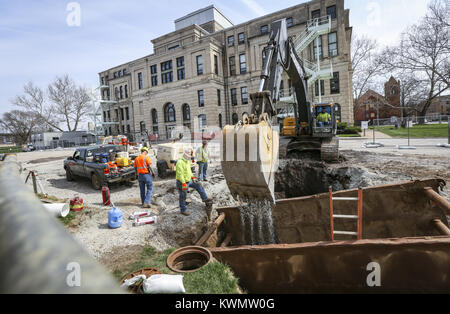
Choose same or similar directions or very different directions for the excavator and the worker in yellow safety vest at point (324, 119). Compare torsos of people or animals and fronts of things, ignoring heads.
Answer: same or similar directions

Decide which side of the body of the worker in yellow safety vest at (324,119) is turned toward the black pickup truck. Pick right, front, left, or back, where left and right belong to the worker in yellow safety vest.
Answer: front

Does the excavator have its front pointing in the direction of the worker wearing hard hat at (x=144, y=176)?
no

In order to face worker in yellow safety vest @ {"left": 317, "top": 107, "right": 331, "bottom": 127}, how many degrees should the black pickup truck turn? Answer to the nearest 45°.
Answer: approximately 135° to its right

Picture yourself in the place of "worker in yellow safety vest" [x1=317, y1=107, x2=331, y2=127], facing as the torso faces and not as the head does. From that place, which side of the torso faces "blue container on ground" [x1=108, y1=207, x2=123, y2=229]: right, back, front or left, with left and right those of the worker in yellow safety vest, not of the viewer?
front

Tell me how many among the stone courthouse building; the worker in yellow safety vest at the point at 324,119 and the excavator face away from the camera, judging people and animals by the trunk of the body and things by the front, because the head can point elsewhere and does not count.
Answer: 0

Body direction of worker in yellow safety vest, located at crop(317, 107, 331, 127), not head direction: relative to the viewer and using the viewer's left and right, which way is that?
facing the viewer and to the left of the viewer

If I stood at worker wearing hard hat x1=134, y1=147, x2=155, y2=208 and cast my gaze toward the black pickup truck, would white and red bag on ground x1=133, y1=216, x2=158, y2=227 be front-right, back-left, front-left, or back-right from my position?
back-left

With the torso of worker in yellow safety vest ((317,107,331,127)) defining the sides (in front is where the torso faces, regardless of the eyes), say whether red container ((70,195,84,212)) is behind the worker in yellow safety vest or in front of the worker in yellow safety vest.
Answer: in front
